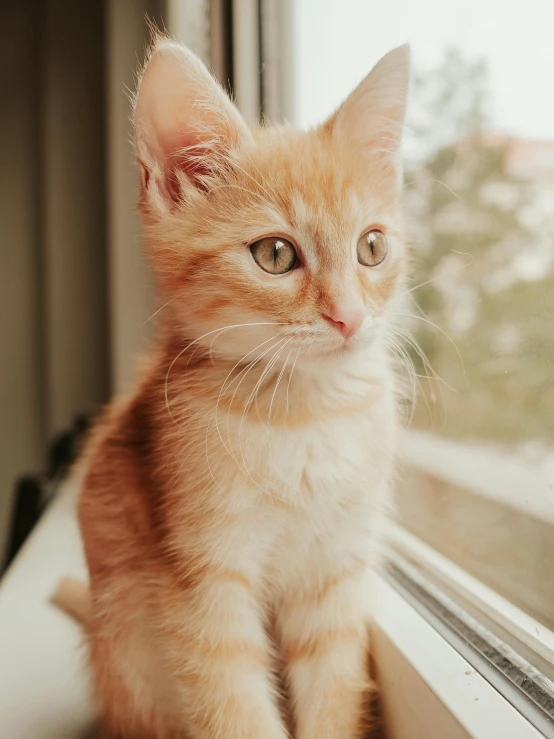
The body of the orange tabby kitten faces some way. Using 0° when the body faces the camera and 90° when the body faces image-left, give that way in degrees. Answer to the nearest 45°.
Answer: approximately 315°
